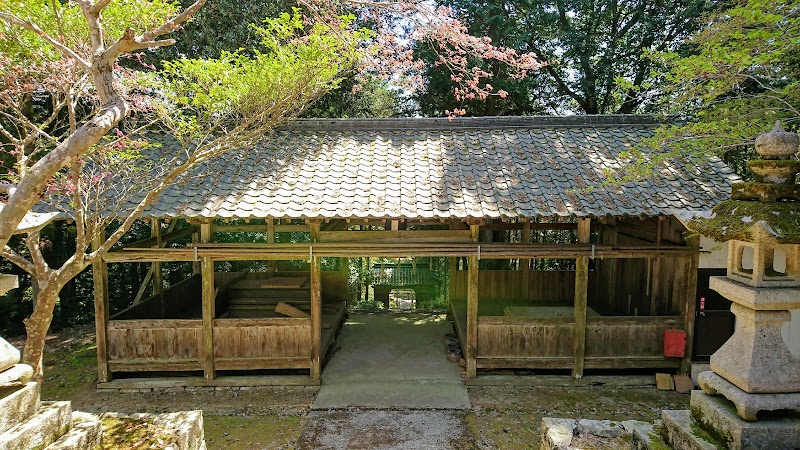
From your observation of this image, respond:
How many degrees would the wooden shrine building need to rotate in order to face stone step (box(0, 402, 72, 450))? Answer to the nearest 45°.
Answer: approximately 45° to its right

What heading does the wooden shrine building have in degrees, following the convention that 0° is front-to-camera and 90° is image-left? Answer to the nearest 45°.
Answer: approximately 0°

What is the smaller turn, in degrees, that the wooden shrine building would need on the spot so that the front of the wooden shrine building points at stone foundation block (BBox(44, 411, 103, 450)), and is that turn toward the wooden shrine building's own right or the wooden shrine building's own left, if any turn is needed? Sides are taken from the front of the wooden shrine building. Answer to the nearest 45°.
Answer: approximately 45° to the wooden shrine building's own right

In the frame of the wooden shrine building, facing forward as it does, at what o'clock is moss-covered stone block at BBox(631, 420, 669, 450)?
The moss-covered stone block is roughly at 11 o'clock from the wooden shrine building.

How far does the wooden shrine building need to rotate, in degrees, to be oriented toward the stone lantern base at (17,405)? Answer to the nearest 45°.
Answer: approximately 45° to its right
